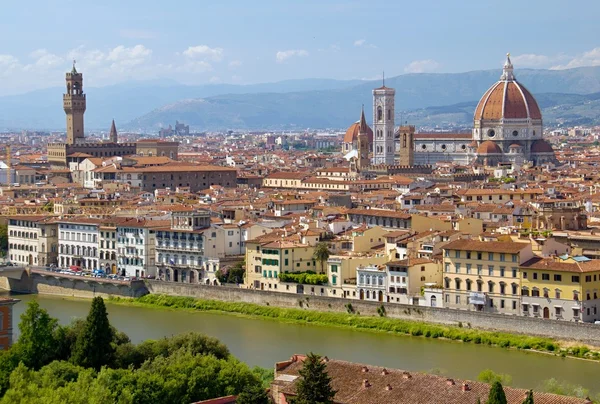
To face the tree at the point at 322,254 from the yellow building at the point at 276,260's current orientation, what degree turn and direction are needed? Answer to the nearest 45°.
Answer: approximately 135° to its left

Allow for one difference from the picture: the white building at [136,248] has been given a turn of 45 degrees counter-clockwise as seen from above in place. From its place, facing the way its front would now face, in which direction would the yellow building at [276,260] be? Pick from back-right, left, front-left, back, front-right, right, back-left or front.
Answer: front-left

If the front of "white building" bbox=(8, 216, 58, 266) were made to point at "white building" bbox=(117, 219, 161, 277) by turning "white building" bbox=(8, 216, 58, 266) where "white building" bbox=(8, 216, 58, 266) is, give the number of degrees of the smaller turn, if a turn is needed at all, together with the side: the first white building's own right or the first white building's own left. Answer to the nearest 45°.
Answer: approximately 90° to the first white building's own left

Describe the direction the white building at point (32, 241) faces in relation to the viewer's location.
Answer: facing the viewer and to the left of the viewer

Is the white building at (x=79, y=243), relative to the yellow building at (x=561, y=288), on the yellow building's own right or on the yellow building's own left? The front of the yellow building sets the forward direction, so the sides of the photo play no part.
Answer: on the yellow building's own right

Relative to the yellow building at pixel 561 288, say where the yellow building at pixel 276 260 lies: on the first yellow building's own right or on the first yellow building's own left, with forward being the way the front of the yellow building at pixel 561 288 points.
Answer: on the first yellow building's own right

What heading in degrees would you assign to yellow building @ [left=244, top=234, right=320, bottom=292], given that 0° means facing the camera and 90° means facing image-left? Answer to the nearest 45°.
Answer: approximately 45°

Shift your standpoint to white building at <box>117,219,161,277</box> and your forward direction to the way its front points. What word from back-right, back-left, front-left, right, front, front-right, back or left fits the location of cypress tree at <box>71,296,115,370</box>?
front-left

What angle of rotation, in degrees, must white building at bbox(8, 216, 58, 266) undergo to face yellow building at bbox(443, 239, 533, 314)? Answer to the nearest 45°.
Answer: approximately 90° to its left

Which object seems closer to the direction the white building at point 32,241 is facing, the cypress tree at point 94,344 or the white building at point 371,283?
the cypress tree

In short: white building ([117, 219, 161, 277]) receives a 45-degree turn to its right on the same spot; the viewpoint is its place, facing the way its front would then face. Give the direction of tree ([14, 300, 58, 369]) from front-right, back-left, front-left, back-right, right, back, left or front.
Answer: left

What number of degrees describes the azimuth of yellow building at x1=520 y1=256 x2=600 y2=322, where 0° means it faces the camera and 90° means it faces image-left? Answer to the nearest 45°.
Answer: approximately 45°

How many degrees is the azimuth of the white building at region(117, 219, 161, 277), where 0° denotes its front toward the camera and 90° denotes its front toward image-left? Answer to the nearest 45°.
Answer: approximately 45°

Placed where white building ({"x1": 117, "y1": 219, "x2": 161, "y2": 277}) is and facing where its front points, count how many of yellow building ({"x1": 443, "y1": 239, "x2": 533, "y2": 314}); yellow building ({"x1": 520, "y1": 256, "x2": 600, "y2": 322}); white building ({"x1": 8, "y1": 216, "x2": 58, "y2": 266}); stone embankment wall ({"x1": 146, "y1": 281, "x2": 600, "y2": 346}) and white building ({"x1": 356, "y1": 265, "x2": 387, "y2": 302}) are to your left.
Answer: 4

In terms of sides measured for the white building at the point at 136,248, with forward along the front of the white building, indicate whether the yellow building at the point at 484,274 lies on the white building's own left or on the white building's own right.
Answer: on the white building's own left

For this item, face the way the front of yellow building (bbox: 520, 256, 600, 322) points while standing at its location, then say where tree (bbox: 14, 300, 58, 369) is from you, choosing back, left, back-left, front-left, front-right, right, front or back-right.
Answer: front

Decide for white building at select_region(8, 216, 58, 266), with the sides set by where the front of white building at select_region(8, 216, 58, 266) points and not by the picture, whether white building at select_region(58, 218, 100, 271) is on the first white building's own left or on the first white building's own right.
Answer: on the first white building's own left

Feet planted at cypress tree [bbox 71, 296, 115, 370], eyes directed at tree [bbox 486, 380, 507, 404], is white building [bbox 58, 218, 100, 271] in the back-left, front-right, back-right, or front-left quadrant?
back-left
